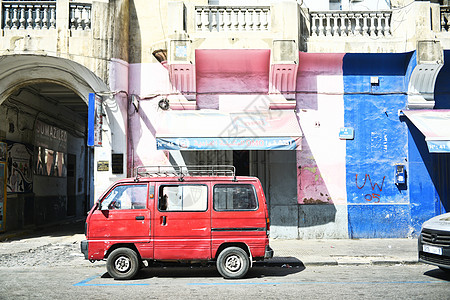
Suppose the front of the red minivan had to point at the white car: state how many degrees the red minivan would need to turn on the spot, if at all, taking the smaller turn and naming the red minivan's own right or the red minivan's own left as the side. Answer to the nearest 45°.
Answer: approximately 180°

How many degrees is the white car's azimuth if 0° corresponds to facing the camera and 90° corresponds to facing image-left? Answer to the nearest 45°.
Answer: approximately 45°

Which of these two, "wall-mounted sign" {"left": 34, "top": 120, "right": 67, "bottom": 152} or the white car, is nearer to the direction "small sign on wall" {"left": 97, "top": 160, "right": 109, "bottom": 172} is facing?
the white car

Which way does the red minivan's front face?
to the viewer's left

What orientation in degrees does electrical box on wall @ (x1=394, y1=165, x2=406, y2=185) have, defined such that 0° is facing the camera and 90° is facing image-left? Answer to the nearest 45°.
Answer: approximately 0°

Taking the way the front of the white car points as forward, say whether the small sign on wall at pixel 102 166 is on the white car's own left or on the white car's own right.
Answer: on the white car's own right

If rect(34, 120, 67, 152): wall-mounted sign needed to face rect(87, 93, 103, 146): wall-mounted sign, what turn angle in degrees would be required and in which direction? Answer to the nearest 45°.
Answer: approximately 45° to its right

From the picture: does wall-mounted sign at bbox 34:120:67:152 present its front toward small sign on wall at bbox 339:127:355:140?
yes

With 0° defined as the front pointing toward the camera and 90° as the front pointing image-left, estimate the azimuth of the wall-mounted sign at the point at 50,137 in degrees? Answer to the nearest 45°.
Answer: approximately 315°

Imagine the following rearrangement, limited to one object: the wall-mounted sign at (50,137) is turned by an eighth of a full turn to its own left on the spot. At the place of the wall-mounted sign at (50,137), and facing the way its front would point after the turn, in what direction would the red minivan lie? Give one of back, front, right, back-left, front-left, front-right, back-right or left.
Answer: right

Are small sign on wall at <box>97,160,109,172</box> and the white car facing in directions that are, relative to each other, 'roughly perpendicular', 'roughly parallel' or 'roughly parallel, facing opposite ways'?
roughly perpendicular

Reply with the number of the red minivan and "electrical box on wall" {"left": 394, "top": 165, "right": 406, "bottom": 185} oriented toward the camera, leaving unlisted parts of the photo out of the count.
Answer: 1
